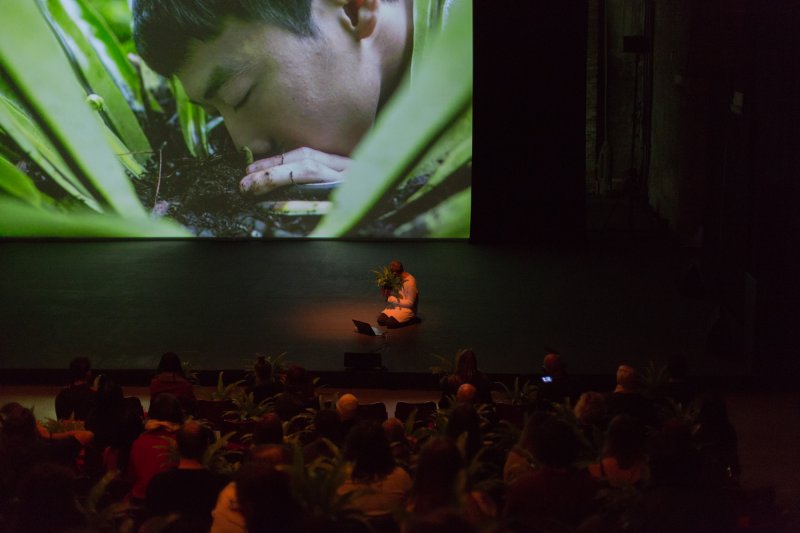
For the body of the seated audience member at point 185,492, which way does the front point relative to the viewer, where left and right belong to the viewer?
facing away from the viewer

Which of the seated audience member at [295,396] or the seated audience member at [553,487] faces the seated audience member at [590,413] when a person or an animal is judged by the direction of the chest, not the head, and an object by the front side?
the seated audience member at [553,487]

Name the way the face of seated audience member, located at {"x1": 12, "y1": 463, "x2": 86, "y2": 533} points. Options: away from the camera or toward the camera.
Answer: away from the camera

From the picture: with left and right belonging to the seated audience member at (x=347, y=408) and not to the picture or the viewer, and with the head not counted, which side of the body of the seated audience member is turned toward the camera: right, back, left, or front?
back

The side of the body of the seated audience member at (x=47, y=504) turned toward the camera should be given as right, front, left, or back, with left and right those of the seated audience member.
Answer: back

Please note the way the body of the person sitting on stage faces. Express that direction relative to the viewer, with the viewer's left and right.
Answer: facing to the left of the viewer

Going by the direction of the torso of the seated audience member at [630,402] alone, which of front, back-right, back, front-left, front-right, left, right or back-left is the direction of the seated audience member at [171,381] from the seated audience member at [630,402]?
left

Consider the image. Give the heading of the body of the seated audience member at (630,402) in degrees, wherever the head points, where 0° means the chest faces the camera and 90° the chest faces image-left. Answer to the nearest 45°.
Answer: approximately 180°

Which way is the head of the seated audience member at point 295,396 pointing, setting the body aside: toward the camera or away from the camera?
away from the camera

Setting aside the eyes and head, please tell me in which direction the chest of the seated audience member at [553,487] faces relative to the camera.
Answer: away from the camera

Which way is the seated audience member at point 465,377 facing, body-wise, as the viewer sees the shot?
away from the camera

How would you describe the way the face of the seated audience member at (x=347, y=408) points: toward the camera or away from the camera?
away from the camera

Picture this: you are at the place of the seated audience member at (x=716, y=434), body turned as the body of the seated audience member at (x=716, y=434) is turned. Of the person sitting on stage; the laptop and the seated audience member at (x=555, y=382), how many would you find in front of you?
3

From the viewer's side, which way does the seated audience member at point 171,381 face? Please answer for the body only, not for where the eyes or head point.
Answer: away from the camera
